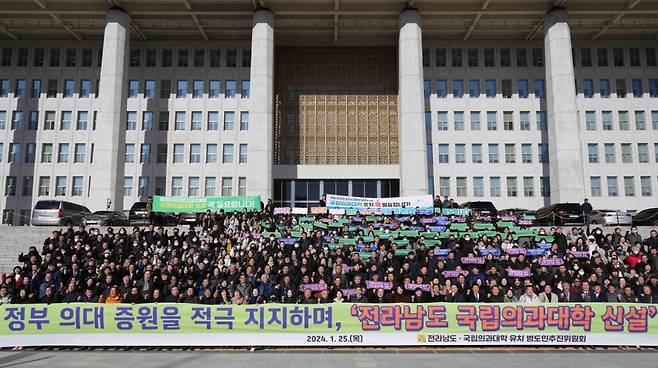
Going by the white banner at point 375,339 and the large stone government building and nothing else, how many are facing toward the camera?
2

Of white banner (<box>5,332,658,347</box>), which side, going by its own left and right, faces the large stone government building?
back

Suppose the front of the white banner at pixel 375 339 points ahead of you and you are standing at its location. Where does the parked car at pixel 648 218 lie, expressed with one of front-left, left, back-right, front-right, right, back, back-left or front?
back-left

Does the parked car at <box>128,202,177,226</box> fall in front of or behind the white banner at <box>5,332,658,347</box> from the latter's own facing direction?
behind

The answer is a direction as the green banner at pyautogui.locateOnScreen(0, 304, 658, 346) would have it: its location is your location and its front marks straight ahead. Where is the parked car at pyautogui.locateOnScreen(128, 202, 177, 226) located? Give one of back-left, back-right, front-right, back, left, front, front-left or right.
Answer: back-right

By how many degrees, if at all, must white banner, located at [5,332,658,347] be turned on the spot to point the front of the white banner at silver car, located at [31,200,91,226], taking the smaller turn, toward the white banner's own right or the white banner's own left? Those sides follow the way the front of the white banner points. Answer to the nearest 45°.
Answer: approximately 135° to the white banner's own right

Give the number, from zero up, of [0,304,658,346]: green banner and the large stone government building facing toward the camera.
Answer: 2

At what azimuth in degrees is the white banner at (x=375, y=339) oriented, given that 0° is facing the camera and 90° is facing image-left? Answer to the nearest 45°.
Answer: approximately 0°

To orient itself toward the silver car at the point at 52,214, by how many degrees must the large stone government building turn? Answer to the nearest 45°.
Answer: approximately 45° to its right

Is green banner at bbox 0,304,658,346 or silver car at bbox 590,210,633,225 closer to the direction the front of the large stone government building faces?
the green banner

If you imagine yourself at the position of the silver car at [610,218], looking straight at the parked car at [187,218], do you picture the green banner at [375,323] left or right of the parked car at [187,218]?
left
